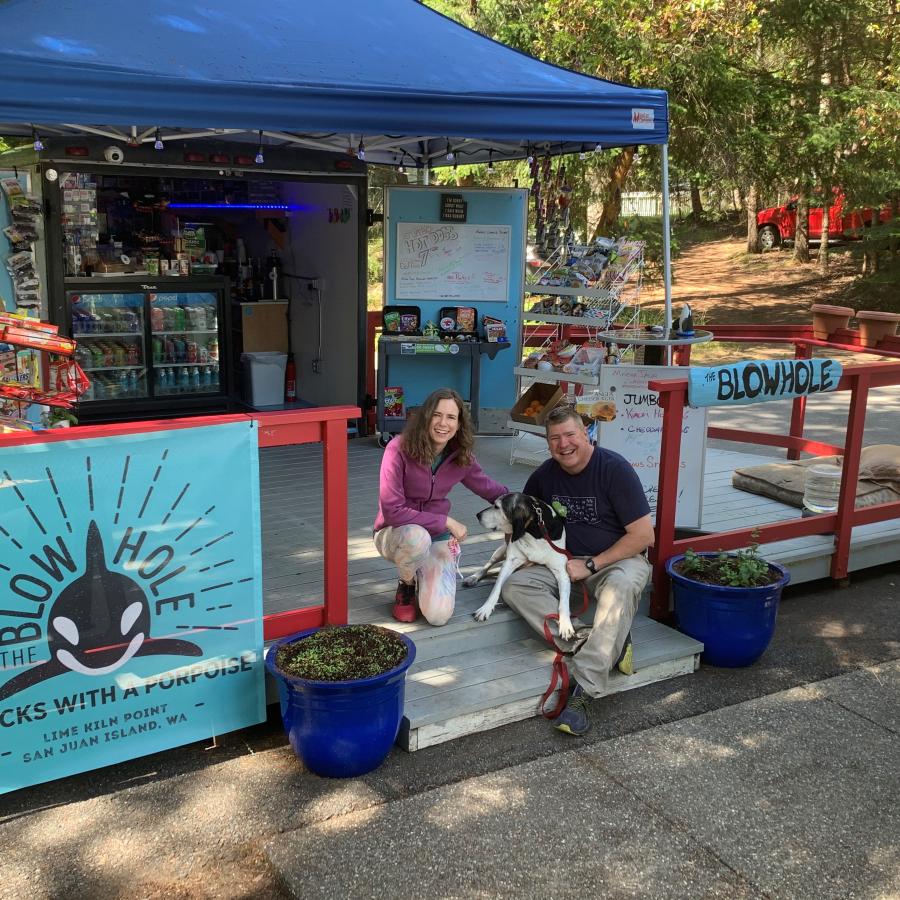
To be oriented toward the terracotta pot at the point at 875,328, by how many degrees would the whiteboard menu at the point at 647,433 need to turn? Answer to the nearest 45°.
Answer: approximately 135° to its left

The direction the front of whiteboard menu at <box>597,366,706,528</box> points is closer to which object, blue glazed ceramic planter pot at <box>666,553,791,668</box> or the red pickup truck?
the blue glazed ceramic planter pot

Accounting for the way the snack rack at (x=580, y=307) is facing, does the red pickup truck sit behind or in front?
behind

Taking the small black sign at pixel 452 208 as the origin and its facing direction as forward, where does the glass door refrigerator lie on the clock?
The glass door refrigerator is roughly at 3 o'clock from the small black sign.

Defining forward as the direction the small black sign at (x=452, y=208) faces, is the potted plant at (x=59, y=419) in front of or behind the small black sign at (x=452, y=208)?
in front

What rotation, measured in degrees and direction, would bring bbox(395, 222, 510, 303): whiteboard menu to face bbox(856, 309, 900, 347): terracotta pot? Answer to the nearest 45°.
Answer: approximately 90° to its left

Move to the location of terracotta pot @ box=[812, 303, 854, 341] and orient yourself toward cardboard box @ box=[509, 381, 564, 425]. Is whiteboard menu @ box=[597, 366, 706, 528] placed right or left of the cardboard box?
left
